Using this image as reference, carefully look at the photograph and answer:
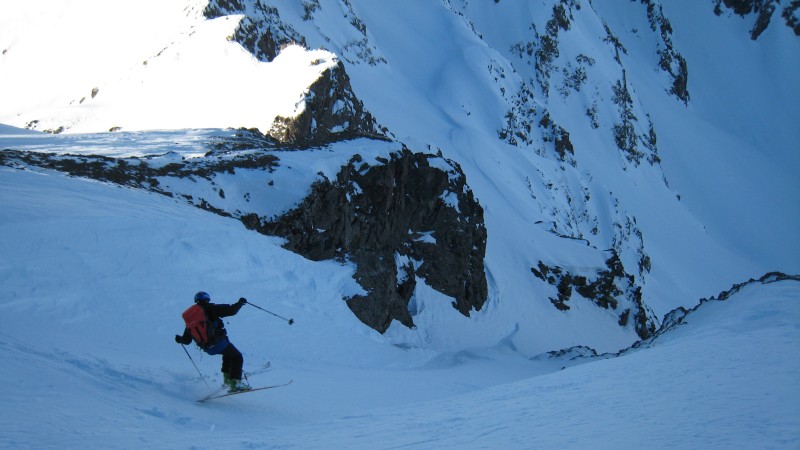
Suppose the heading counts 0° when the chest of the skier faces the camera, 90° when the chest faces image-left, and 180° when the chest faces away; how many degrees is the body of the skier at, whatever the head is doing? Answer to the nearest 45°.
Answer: approximately 270°

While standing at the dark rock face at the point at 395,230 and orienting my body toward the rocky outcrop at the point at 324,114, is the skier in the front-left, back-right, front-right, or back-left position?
back-left

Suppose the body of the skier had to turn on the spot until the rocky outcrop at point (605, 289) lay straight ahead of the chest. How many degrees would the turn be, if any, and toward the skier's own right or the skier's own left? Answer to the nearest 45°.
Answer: approximately 45° to the skier's own left
